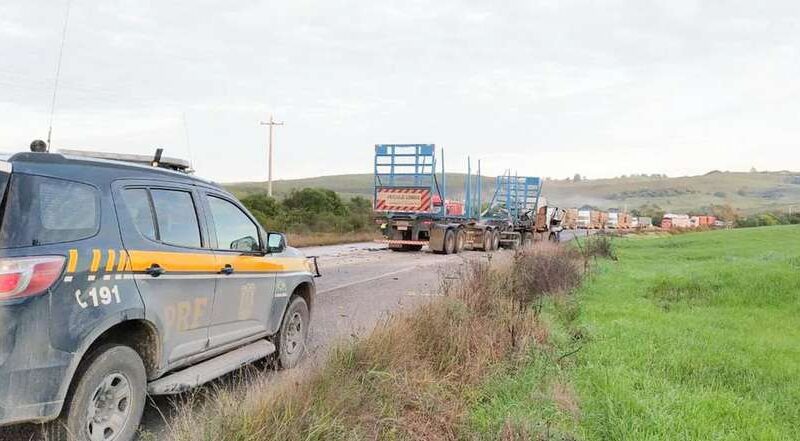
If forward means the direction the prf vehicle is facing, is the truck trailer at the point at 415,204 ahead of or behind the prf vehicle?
ahead

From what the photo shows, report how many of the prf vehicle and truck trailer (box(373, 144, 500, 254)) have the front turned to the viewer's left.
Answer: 0

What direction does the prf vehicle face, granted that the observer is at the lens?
facing away from the viewer and to the right of the viewer

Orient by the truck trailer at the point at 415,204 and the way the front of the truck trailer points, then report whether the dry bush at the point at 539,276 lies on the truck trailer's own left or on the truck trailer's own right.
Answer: on the truck trailer's own right

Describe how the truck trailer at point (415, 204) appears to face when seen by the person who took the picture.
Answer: facing away from the viewer and to the right of the viewer

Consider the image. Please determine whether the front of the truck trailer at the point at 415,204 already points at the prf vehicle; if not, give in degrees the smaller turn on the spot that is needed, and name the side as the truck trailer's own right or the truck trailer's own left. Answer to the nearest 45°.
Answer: approximately 135° to the truck trailer's own right
